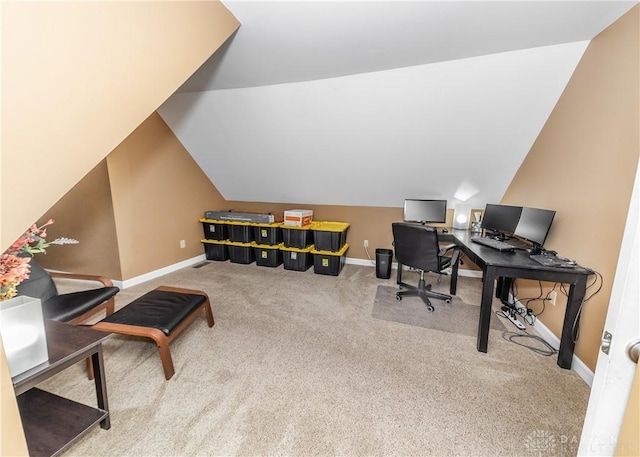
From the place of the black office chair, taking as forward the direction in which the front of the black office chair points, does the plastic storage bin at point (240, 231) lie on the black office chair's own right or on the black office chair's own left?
on the black office chair's own left

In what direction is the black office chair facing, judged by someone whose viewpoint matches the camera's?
facing away from the viewer and to the right of the viewer

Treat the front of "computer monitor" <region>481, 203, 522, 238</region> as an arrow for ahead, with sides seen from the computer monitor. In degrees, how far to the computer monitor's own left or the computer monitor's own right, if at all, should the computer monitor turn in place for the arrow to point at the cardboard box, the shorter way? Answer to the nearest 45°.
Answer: approximately 45° to the computer monitor's own right

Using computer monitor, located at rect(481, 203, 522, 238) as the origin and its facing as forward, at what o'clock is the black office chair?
The black office chair is roughly at 12 o'clock from the computer monitor.

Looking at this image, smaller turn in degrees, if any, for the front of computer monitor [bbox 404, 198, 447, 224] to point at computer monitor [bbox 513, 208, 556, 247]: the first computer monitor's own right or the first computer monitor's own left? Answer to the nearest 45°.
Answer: approximately 45° to the first computer monitor's own left

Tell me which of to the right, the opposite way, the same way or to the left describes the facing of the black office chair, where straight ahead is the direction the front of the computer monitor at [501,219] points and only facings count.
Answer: the opposite way

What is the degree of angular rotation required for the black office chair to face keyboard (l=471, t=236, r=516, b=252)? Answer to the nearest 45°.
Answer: approximately 45° to its right

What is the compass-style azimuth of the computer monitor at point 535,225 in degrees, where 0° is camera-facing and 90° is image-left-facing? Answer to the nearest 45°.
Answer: approximately 45°

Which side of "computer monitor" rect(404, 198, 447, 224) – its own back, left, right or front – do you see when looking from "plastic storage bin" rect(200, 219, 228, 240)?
right

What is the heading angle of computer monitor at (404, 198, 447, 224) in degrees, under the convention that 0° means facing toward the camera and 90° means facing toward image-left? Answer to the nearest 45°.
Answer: approximately 0°

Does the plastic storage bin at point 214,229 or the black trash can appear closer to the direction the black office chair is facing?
the black trash can

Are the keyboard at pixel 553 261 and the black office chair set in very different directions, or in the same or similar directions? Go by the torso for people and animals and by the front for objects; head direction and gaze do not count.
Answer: very different directions

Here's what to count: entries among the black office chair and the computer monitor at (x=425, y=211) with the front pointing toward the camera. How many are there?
1

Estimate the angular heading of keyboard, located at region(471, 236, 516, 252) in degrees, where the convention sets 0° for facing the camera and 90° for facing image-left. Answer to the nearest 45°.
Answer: approximately 45°

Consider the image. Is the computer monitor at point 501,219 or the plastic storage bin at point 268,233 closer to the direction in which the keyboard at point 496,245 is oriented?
the plastic storage bin
